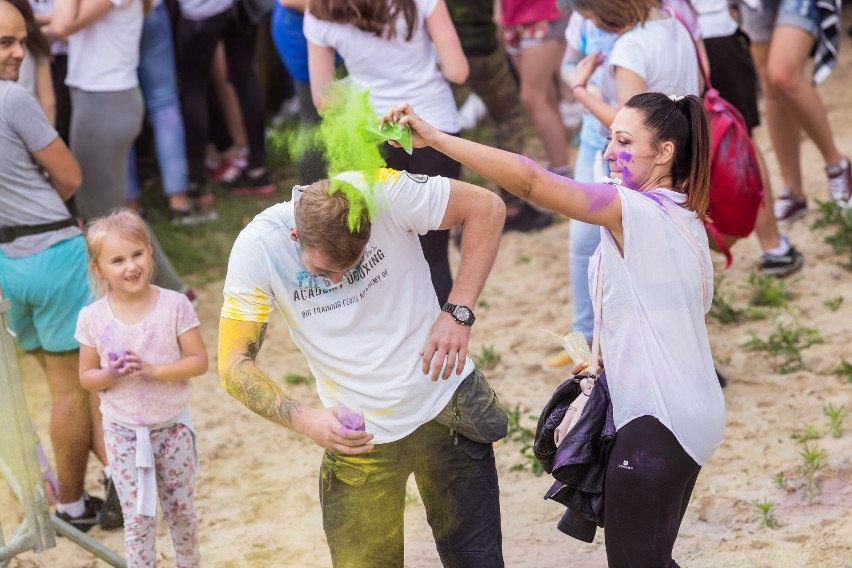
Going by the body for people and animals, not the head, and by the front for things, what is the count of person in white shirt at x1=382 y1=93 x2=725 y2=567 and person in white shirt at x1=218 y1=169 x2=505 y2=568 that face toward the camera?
1

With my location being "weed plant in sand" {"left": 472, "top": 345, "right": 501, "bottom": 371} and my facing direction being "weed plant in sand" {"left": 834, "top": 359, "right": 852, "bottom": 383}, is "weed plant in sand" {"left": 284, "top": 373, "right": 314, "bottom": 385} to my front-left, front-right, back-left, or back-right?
back-right

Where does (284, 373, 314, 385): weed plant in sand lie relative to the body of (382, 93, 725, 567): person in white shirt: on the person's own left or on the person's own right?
on the person's own right

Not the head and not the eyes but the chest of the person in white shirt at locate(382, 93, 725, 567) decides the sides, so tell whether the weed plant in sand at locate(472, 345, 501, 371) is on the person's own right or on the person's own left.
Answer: on the person's own right

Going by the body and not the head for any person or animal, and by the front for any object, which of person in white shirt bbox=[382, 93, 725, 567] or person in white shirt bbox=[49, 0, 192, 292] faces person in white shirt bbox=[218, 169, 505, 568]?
person in white shirt bbox=[382, 93, 725, 567]

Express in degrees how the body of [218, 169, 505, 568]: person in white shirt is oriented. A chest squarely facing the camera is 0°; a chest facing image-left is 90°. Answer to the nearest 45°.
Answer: approximately 0°

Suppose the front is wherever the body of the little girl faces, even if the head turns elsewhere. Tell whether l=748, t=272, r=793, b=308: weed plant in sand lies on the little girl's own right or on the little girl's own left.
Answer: on the little girl's own left

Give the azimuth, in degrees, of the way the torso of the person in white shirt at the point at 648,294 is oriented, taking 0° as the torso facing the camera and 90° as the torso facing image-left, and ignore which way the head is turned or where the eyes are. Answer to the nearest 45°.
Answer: approximately 90°
